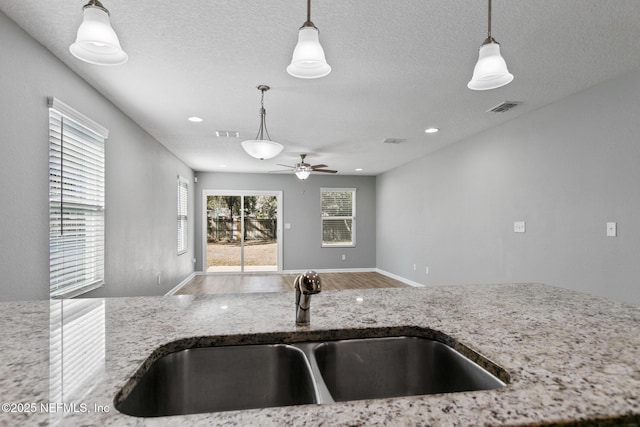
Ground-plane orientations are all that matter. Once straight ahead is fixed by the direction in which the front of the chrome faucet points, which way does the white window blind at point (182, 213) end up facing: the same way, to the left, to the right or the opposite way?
to the left

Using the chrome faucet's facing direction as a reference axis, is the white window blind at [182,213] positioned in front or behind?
behind

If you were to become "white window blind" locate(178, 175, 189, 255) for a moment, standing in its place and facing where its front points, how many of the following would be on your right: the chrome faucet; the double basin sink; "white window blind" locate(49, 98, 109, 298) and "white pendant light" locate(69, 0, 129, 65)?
4

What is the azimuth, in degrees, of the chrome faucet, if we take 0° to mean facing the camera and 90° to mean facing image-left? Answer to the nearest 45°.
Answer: approximately 0°

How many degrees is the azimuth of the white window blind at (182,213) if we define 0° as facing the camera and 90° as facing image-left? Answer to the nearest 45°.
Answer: approximately 270°

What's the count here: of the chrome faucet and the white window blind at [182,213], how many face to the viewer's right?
1

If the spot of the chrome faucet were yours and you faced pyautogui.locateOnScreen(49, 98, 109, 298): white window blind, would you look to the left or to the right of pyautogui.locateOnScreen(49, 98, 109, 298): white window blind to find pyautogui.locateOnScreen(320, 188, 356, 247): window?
right

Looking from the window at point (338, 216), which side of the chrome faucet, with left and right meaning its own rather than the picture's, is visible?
back

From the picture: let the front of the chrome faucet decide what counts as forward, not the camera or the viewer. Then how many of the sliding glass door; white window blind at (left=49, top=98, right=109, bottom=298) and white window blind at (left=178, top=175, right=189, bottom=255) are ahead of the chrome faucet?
0

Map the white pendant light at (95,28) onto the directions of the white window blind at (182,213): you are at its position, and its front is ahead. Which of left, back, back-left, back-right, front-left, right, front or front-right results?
right

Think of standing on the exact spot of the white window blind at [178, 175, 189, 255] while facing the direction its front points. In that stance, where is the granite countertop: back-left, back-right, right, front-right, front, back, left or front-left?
right

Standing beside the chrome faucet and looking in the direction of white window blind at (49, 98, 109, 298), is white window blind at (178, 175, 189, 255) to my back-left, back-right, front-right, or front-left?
front-right

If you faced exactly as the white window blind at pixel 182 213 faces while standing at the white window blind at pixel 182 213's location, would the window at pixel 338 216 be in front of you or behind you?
in front

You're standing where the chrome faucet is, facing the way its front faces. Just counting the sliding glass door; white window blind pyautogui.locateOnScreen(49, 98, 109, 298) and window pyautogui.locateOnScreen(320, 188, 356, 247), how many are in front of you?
0
